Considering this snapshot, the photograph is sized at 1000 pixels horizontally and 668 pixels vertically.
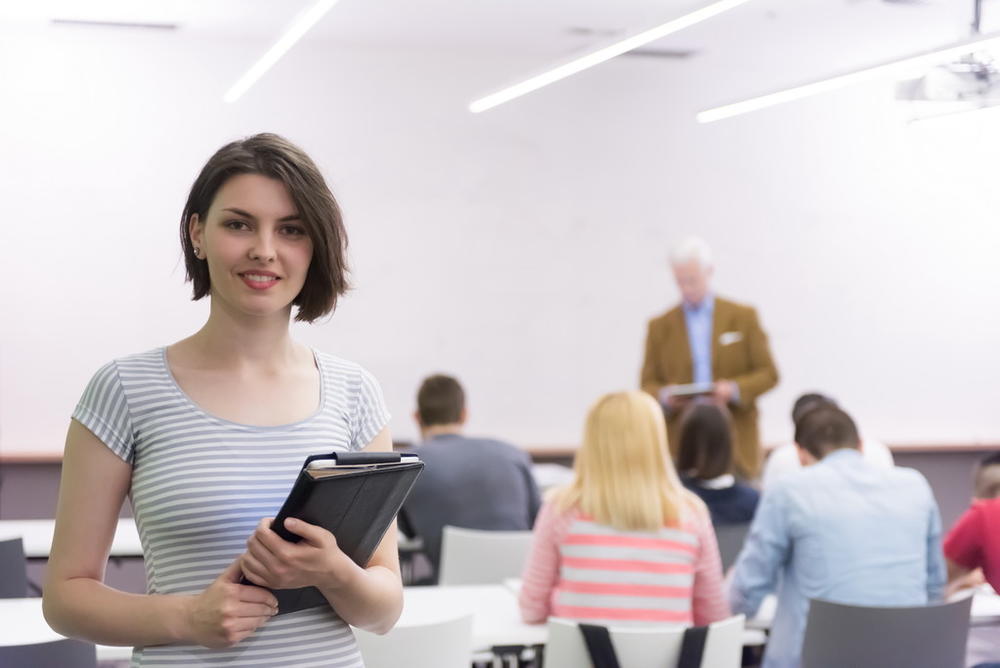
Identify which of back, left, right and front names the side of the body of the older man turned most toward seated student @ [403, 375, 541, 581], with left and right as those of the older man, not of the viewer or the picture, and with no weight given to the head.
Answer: front

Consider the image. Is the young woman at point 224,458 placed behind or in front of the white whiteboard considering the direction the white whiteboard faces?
in front

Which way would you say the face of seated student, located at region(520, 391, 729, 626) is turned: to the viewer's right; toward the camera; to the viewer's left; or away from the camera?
away from the camera

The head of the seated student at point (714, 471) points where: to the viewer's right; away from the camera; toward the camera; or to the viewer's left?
away from the camera

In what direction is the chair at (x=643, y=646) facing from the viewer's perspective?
away from the camera

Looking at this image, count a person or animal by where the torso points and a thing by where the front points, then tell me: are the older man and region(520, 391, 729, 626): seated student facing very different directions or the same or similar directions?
very different directions

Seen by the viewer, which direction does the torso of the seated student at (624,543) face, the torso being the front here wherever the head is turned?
away from the camera

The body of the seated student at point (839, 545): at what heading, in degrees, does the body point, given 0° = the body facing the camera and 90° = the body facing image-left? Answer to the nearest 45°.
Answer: approximately 180°

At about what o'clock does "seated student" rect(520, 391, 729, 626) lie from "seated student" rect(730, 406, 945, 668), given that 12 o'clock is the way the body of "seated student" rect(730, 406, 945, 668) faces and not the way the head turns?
"seated student" rect(520, 391, 729, 626) is roughly at 8 o'clock from "seated student" rect(730, 406, 945, 668).

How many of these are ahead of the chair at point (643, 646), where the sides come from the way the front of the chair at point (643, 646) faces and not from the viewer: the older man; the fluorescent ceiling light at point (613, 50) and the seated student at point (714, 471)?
3

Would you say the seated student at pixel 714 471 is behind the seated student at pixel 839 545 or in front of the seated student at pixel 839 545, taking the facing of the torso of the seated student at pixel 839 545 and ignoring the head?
in front
